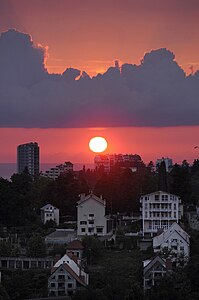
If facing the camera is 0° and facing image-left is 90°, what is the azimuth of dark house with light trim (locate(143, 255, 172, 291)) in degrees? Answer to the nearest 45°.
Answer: approximately 0°

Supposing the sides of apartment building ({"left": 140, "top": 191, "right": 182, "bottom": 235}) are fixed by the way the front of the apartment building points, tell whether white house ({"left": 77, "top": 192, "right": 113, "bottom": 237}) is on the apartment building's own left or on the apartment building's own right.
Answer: on the apartment building's own right

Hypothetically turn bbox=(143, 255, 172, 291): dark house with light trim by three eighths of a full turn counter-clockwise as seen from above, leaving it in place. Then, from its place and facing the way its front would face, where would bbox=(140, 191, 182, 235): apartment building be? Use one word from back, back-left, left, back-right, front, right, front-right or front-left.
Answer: front-left

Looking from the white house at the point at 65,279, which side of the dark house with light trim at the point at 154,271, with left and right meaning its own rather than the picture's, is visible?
right

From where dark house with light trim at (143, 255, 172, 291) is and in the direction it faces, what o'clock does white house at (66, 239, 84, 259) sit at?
white house at (66, 239, 84, 259) is roughly at 4 o'clock from dark house with light trim at (143, 255, 172, 291).

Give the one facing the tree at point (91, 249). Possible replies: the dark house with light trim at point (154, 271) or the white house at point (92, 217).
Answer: the white house at point (92, 217)

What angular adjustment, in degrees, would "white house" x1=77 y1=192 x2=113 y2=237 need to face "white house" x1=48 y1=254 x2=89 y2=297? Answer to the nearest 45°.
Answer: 0° — it already faces it

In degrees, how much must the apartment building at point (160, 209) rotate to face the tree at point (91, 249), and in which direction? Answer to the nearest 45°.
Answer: approximately 45° to its right

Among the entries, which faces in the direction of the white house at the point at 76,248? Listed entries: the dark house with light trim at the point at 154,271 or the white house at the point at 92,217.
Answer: the white house at the point at 92,217

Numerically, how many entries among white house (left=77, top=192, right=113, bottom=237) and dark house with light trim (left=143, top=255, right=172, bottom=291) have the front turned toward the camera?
2
